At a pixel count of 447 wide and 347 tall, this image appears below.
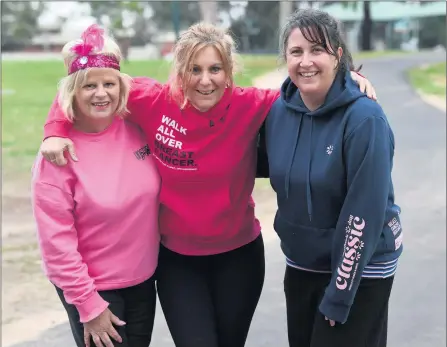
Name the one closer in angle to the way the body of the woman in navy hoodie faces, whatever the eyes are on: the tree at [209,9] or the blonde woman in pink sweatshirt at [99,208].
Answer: the blonde woman in pink sweatshirt

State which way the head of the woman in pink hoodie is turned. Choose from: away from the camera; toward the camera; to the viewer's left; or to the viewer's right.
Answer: toward the camera

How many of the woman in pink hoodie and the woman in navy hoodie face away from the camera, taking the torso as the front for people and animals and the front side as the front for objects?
0

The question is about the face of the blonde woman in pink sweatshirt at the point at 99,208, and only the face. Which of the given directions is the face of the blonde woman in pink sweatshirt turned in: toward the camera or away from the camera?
toward the camera

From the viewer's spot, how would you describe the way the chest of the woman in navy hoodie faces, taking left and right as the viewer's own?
facing the viewer and to the left of the viewer

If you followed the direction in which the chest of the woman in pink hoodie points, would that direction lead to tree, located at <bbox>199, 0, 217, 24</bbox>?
no

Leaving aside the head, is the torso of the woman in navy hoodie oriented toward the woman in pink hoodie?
no

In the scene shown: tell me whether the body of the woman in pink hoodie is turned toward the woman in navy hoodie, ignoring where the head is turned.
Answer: no

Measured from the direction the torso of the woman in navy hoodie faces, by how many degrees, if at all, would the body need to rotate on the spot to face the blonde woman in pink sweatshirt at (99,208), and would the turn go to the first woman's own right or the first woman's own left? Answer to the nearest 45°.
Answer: approximately 45° to the first woman's own right

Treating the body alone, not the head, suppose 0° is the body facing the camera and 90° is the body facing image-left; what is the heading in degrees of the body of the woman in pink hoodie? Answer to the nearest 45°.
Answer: approximately 0°
